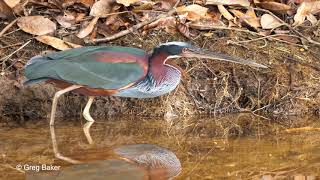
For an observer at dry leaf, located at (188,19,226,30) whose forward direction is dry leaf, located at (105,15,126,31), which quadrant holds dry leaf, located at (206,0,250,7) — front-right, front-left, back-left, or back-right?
back-right

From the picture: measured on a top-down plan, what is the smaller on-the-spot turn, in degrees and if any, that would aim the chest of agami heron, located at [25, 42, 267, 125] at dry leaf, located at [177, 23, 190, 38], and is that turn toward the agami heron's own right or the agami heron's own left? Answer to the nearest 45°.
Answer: approximately 45° to the agami heron's own left

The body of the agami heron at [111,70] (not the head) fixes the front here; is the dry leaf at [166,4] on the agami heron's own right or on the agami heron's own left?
on the agami heron's own left

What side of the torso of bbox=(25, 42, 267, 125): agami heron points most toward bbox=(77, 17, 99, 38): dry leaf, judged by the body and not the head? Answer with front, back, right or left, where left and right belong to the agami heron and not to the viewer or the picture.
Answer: left

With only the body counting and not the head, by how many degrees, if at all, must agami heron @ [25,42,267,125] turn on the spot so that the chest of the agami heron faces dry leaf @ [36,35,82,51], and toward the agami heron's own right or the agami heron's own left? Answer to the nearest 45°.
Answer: approximately 135° to the agami heron's own left

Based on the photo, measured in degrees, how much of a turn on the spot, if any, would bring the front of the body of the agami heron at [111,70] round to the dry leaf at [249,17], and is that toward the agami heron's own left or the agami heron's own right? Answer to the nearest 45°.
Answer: approximately 45° to the agami heron's own left

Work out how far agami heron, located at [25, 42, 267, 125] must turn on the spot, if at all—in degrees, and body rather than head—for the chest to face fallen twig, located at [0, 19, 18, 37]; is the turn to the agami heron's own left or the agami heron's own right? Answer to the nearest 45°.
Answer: approximately 135° to the agami heron's own left

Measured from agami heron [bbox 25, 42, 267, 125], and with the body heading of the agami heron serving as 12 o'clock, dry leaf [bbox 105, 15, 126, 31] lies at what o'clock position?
The dry leaf is roughly at 9 o'clock from the agami heron.

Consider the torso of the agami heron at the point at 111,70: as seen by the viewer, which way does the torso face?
to the viewer's right

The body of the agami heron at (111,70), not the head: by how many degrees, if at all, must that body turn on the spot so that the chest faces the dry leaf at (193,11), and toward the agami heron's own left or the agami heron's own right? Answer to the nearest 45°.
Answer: approximately 45° to the agami heron's own left
